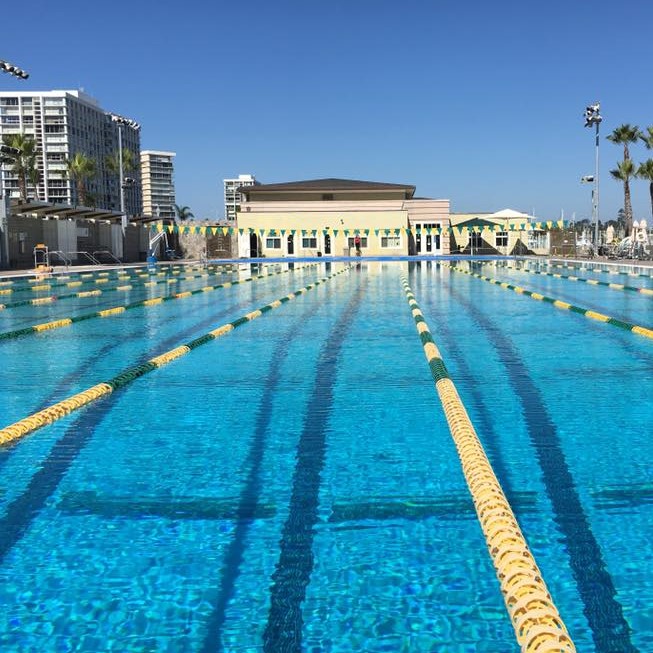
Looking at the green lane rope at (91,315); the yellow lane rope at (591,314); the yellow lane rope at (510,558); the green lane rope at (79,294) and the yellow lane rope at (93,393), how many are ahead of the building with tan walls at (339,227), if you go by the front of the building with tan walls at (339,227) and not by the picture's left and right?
5

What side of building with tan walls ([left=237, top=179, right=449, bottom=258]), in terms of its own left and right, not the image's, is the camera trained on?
front

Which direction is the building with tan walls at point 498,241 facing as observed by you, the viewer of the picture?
facing the viewer

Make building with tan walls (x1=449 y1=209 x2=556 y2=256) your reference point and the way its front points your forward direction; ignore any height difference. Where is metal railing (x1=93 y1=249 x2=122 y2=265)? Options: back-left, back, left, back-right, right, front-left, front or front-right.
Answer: front-right

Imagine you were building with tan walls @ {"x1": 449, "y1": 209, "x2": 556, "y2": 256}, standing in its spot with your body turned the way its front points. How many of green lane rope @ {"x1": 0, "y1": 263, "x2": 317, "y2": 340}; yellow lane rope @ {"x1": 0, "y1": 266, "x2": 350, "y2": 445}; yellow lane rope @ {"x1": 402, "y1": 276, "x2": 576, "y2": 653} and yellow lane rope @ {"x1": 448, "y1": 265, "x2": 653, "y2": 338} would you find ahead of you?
4

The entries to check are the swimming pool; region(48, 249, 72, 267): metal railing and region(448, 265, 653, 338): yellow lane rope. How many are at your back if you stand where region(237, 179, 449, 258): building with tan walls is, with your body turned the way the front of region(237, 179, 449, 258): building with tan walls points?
0

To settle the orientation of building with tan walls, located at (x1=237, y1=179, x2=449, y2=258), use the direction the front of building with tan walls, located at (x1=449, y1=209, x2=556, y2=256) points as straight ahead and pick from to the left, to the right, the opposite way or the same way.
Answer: the same way

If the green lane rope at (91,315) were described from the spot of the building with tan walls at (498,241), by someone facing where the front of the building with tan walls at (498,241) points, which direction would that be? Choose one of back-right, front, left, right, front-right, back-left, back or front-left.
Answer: front

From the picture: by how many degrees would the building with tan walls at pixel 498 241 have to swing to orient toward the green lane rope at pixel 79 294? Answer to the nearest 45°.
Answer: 0° — it already faces it

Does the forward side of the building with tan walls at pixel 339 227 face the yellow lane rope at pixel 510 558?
yes

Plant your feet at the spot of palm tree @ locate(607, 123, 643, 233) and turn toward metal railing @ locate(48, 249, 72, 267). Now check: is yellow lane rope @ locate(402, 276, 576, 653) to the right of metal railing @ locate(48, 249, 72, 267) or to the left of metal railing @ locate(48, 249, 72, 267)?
left

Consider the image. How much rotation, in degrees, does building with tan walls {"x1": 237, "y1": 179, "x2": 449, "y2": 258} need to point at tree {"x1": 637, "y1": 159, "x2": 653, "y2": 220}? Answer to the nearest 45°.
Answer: approximately 90° to its left

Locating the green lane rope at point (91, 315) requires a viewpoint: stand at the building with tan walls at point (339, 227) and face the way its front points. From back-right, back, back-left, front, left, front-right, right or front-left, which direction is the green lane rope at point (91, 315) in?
front
